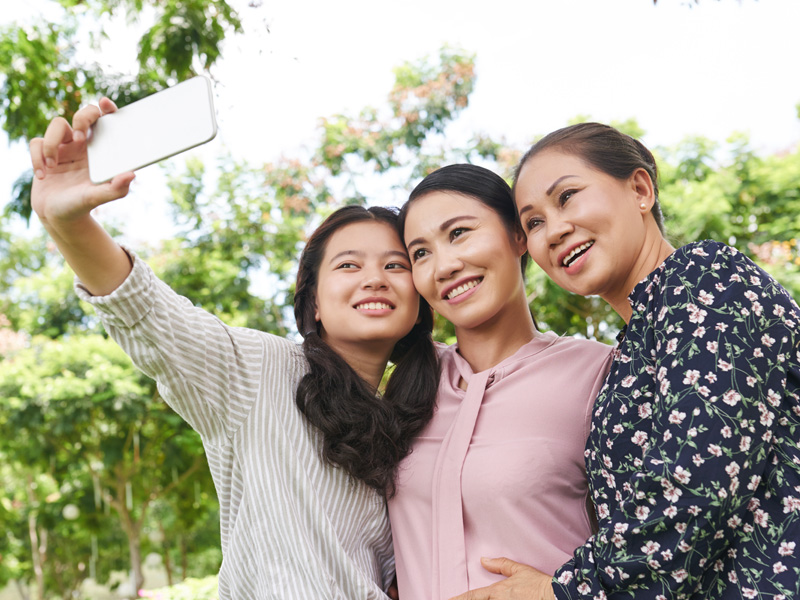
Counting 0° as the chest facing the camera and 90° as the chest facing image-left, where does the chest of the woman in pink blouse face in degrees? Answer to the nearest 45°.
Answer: approximately 45°
